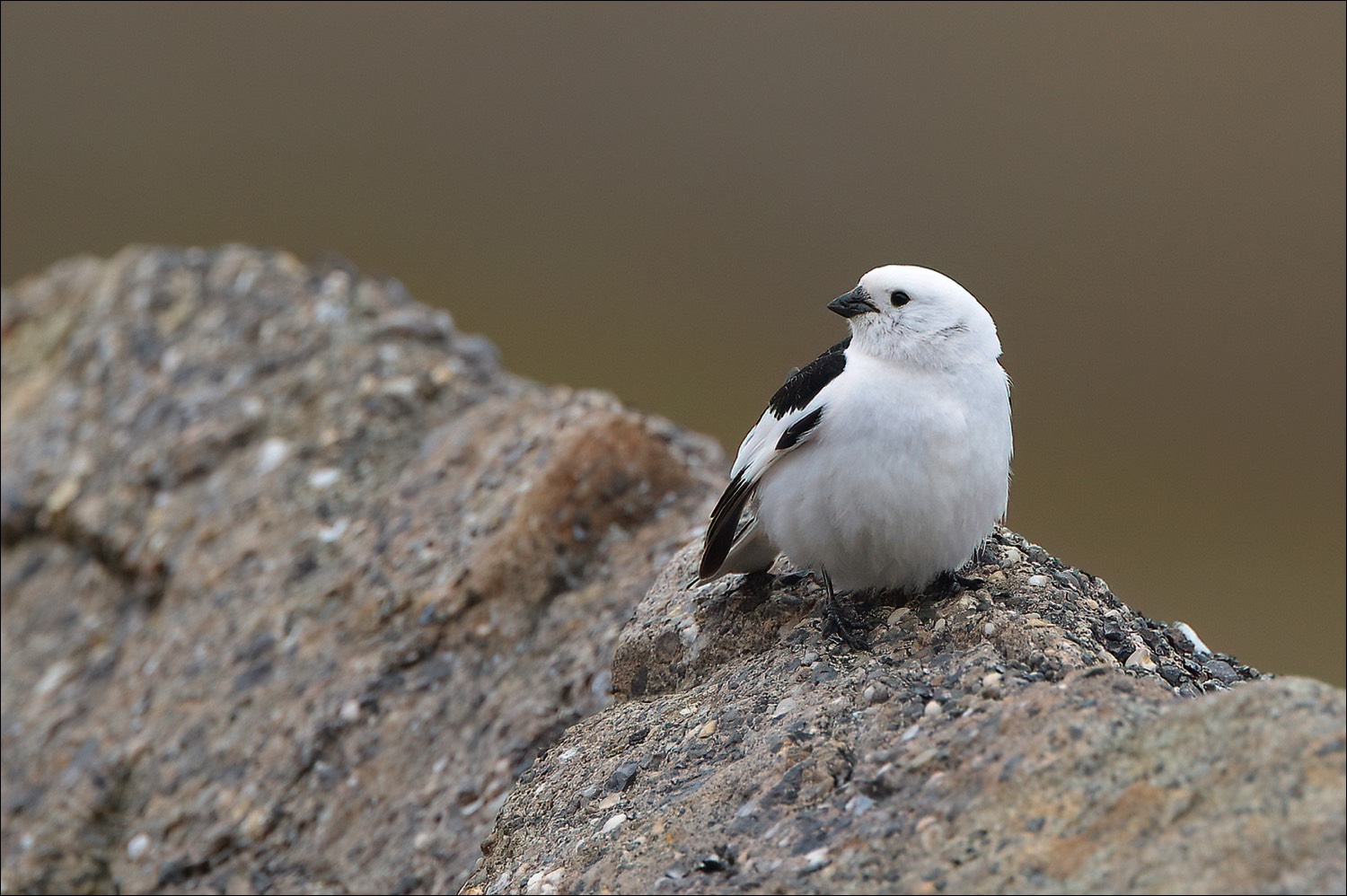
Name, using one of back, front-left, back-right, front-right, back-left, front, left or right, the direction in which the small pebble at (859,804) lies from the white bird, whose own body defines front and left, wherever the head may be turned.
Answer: front-right

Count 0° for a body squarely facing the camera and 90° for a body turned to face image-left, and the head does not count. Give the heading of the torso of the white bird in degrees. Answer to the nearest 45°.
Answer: approximately 315°

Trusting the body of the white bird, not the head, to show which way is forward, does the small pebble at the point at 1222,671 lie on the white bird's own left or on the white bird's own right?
on the white bird's own left

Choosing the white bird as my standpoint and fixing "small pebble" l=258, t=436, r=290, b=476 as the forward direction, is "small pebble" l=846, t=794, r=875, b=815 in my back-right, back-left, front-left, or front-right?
back-left
